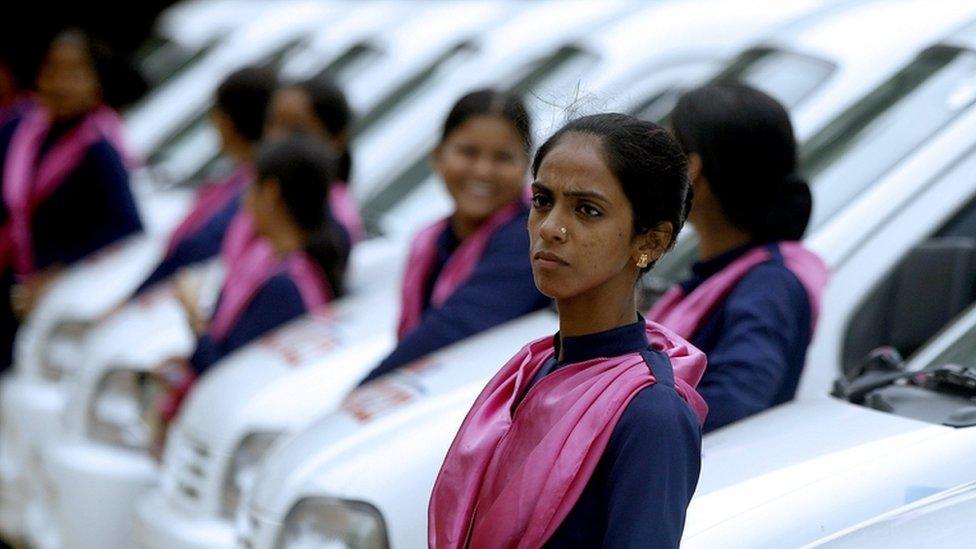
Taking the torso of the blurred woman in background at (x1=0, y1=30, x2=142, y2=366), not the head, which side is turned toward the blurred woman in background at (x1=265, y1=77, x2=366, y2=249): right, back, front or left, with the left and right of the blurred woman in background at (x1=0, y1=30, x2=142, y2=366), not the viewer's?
left

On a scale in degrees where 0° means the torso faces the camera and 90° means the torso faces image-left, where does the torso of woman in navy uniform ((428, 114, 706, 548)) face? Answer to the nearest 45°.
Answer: approximately 45°

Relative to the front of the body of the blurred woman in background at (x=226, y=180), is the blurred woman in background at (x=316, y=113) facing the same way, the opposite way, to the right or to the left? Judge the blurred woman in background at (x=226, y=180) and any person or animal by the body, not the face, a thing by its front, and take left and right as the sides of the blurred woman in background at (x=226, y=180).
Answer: the same way

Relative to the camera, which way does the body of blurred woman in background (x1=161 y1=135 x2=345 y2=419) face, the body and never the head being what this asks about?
to the viewer's left

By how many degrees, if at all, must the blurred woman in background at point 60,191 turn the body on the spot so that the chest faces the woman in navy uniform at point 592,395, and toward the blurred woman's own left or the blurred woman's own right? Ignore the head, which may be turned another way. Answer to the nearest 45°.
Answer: approximately 45° to the blurred woman's own left

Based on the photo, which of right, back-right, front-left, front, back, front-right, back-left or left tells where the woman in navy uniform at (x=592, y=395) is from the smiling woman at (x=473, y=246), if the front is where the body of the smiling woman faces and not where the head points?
front-left

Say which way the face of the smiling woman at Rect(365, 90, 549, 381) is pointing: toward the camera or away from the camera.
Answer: toward the camera

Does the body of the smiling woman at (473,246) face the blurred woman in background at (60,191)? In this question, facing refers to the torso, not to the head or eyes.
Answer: no

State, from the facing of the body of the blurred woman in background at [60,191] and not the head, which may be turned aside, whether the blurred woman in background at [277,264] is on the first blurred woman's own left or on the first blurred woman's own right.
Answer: on the first blurred woman's own left

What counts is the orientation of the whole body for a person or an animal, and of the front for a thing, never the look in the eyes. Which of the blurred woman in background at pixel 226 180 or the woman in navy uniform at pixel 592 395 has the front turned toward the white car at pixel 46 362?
the blurred woman in background

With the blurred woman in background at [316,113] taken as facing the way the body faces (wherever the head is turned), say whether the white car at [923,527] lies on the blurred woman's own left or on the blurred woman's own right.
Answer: on the blurred woman's own left

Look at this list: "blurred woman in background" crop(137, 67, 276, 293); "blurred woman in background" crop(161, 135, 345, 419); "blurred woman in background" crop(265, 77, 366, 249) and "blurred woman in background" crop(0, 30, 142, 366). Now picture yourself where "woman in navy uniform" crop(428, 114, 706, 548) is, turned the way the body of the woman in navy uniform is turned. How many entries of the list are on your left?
0

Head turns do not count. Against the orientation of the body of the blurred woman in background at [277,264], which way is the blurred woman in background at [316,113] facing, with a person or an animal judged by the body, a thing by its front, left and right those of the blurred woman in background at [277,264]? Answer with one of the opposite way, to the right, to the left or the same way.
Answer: the same way

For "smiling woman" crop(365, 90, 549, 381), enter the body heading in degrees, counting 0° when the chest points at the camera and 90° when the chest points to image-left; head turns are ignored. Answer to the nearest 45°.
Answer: approximately 45°

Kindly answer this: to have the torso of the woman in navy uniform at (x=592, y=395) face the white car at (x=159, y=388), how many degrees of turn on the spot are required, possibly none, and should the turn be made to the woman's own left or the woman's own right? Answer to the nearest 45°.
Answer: approximately 90° to the woman's own right

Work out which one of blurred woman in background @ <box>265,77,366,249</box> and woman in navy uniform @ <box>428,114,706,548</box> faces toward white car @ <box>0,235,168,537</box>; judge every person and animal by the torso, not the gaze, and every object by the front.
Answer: the blurred woman in background

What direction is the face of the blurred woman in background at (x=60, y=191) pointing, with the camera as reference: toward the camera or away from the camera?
toward the camera

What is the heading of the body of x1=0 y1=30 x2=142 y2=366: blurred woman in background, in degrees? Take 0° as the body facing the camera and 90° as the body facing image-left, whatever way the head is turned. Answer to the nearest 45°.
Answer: approximately 45°
